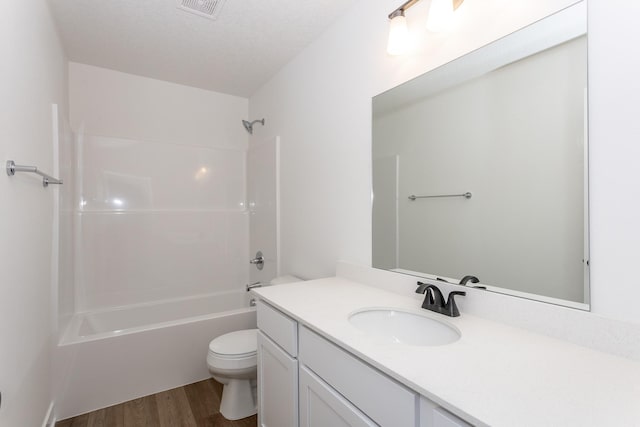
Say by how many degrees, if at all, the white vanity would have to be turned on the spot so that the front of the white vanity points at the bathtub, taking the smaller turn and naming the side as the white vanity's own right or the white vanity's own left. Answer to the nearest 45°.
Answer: approximately 45° to the white vanity's own right

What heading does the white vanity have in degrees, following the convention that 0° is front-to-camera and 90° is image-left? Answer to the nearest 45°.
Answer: approximately 45°

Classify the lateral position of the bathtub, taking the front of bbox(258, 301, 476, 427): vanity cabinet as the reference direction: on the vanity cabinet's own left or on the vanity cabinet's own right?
on the vanity cabinet's own right

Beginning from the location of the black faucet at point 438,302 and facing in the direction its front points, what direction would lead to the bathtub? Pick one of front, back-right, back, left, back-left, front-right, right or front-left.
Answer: front-right

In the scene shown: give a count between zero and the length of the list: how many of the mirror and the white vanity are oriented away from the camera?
0

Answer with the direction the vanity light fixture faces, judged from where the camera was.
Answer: facing the viewer and to the left of the viewer
